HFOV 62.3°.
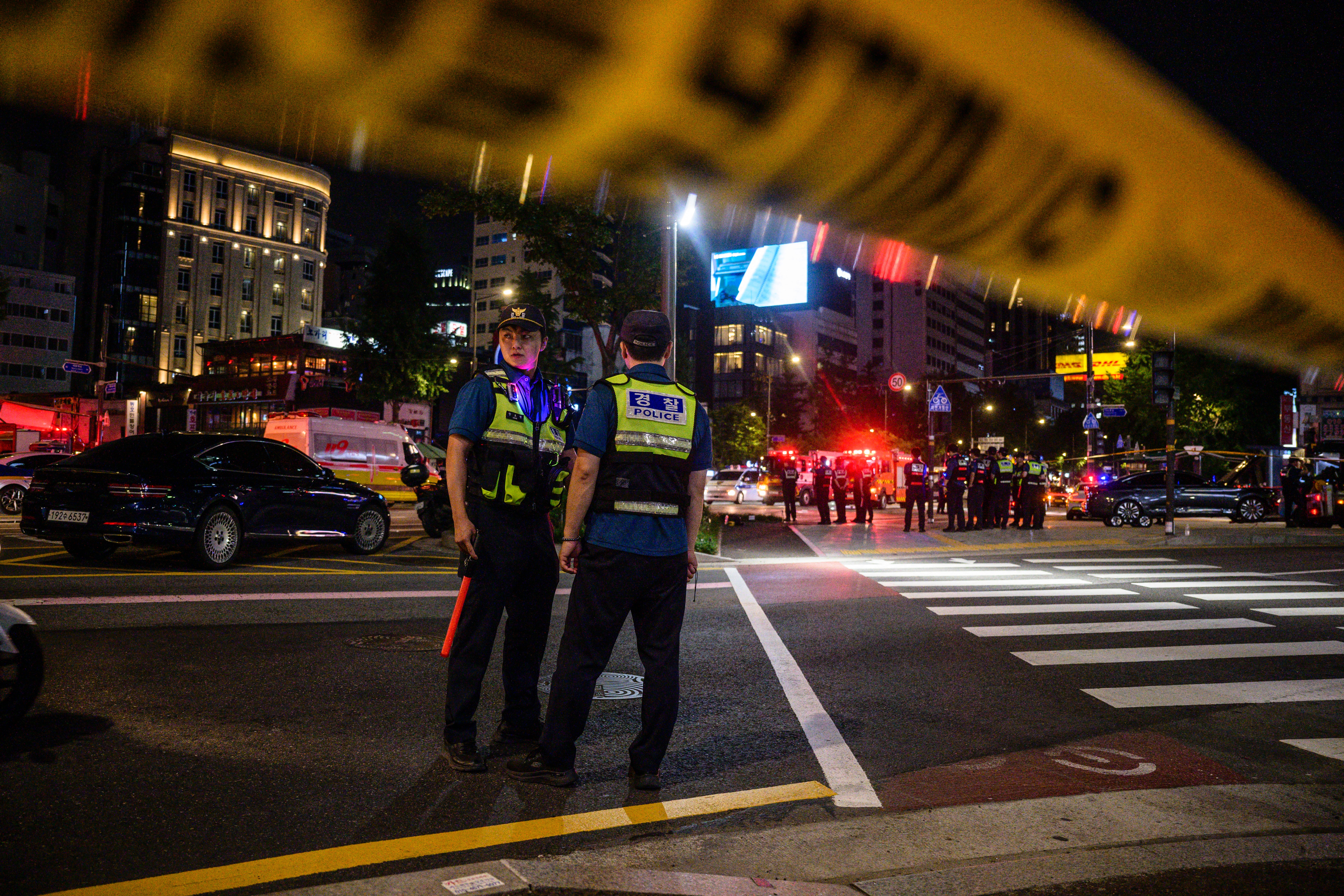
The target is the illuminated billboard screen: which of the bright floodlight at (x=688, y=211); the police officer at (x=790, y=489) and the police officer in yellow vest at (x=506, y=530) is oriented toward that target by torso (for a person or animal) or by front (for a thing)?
the police officer

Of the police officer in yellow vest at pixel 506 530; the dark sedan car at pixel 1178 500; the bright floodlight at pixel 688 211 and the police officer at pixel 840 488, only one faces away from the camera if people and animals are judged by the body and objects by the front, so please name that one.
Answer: the police officer

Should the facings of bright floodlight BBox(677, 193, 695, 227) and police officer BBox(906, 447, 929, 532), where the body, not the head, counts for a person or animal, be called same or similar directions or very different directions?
very different directions

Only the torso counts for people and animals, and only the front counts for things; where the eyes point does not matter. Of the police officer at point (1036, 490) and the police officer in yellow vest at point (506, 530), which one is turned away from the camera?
the police officer

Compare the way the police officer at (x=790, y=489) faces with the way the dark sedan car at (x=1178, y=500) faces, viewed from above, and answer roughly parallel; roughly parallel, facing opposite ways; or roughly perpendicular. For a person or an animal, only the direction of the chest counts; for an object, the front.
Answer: roughly perpendicular

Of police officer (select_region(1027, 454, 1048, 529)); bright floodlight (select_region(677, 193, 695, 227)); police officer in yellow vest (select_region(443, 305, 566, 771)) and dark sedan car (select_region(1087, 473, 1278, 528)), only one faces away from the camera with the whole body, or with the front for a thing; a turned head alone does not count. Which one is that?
the police officer

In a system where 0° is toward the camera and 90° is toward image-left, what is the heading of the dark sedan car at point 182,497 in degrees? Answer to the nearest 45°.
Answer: approximately 225°

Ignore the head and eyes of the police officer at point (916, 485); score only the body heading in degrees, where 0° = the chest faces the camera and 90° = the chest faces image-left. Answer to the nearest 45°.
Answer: approximately 180°
